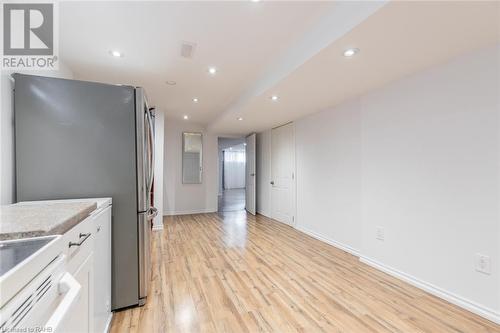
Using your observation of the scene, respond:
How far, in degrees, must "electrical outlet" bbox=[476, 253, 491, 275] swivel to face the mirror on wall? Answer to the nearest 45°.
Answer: approximately 45° to its right

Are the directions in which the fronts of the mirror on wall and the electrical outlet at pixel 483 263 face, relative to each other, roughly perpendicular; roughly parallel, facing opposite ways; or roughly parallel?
roughly perpendicular

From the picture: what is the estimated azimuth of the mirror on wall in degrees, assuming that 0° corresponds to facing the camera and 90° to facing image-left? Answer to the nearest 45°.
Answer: approximately 0°

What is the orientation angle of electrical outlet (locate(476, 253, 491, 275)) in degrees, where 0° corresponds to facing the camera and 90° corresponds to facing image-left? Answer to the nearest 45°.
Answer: approximately 45°

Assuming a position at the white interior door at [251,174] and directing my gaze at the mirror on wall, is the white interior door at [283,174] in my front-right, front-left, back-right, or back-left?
back-left

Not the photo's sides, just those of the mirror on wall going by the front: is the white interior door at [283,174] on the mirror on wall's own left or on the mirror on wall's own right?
on the mirror on wall's own left

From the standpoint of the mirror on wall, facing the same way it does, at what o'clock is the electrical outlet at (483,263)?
The electrical outlet is roughly at 11 o'clock from the mirror on wall.

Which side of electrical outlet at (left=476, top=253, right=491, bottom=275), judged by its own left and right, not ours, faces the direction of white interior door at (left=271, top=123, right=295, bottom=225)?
right

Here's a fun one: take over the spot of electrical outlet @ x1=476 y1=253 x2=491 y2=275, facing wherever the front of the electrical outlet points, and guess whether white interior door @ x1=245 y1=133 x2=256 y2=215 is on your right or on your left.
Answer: on your right

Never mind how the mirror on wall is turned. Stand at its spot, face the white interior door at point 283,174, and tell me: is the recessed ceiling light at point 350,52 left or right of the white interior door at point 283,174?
right

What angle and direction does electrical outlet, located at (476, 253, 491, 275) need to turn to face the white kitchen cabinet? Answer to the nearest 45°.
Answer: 0° — it already faces it

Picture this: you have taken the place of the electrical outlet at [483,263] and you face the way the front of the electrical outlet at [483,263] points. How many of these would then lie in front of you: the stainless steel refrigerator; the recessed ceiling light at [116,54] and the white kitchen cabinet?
3

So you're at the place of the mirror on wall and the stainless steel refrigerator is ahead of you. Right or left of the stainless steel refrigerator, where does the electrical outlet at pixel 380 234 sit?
left
